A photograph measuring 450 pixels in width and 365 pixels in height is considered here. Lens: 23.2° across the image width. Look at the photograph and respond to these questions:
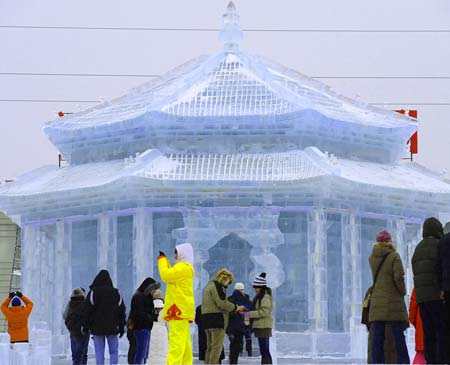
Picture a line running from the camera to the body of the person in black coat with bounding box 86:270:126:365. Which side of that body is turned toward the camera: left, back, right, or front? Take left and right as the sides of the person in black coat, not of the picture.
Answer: back

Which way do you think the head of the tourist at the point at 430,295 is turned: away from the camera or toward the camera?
away from the camera

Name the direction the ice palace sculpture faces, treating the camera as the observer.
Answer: facing the viewer

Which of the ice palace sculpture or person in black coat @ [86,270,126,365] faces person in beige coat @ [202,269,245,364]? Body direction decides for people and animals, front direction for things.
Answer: the ice palace sculpture

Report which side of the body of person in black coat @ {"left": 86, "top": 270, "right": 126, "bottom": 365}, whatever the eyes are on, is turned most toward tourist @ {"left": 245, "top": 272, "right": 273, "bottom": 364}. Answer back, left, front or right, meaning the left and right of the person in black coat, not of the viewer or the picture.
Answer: right

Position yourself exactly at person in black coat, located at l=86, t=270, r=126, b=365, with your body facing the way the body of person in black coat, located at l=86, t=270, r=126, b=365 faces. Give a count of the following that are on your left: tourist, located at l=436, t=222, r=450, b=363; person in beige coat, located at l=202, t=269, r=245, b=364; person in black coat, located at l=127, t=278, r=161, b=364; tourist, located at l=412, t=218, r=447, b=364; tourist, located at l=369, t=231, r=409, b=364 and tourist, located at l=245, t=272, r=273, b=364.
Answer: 0

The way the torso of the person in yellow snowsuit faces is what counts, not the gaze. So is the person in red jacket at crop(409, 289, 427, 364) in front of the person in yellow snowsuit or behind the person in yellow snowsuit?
behind

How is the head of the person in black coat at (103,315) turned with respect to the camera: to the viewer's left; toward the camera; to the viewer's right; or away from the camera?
away from the camera

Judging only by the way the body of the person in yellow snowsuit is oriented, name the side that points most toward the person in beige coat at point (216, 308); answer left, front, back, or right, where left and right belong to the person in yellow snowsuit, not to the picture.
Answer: right

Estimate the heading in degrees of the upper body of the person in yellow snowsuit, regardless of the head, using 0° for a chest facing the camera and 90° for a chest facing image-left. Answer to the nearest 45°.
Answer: approximately 135°

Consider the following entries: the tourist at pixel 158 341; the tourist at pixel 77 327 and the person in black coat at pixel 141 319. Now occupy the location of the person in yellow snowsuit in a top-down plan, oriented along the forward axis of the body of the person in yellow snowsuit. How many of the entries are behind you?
0

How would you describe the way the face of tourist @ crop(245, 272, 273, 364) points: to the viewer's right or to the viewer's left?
to the viewer's left
